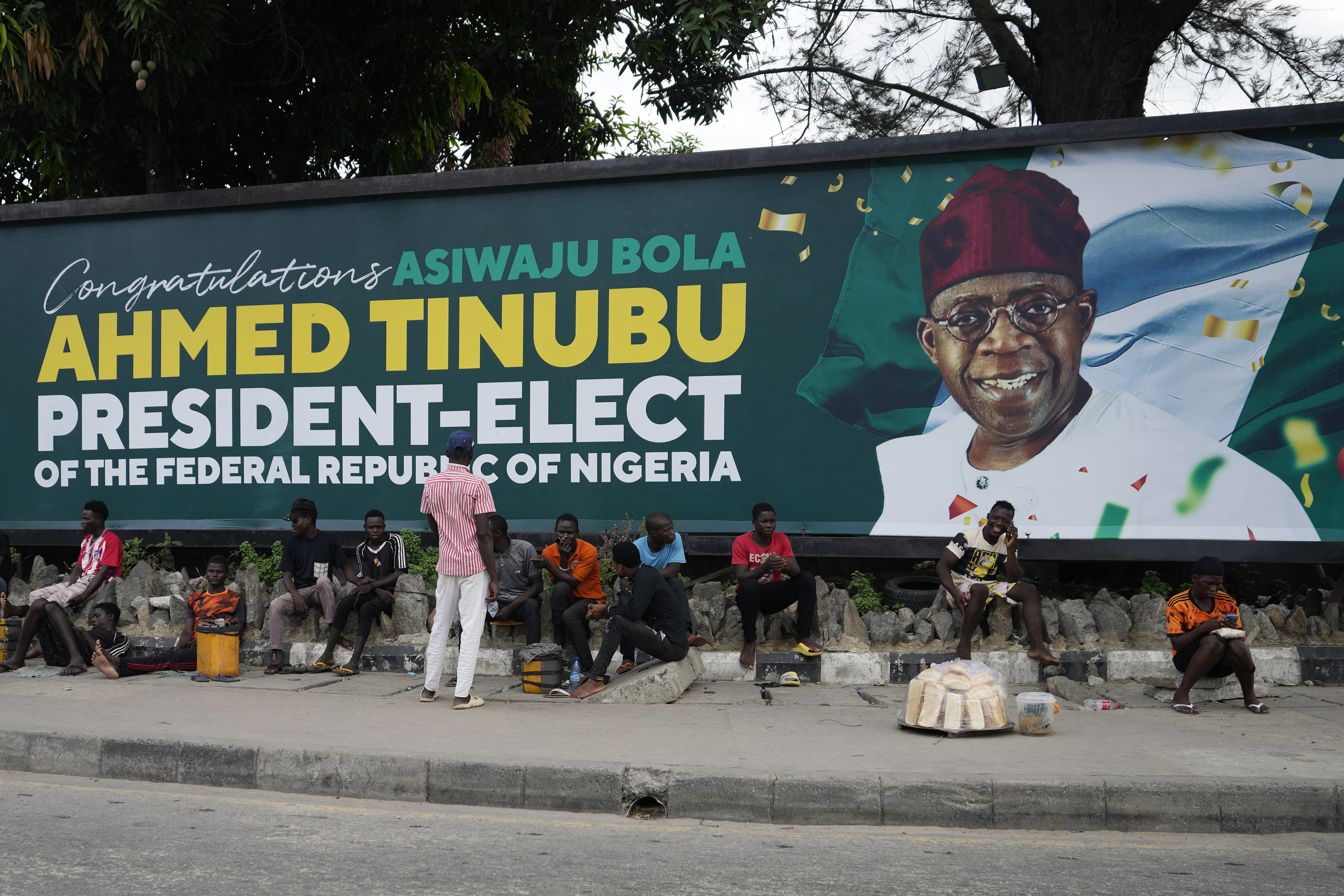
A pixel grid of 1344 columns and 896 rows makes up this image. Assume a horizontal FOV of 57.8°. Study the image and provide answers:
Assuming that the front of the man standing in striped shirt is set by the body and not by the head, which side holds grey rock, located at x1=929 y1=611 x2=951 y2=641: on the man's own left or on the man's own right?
on the man's own right

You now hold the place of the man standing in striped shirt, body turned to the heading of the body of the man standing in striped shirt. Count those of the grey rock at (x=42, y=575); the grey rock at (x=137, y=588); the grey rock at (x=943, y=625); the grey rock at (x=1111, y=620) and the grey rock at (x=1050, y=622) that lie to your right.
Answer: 3

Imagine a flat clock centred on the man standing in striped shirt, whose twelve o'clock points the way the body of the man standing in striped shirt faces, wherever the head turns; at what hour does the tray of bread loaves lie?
The tray of bread loaves is roughly at 4 o'clock from the man standing in striped shirt.

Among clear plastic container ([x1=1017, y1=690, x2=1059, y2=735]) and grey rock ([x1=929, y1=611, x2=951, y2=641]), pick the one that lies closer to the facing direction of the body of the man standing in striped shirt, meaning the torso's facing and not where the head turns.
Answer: the grey rock

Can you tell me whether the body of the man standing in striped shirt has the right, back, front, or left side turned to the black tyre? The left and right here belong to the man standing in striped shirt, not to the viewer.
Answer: right

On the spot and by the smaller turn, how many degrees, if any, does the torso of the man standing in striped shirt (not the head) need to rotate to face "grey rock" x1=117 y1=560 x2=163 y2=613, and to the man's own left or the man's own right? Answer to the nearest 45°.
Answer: approximately 45° to the man's own left

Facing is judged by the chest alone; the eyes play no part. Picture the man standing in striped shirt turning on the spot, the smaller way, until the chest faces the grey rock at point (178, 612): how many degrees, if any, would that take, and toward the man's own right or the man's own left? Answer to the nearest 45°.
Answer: approximately 45° to the man's own left

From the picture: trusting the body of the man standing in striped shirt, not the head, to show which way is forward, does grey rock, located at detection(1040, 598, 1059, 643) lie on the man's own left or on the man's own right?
on the man's own right

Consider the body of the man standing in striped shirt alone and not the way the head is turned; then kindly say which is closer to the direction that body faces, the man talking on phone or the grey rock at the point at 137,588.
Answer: the grey rock

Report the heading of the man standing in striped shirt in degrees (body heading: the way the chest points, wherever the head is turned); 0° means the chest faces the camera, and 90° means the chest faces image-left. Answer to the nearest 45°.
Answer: approximately 180°

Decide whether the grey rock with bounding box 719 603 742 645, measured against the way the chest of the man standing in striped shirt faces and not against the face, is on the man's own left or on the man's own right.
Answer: on the man's own right

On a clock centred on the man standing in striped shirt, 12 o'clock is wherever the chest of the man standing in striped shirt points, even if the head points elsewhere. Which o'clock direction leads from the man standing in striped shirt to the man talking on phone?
The man talking on phone is roughly at 3 o'clock from the man standing in striped shirt.

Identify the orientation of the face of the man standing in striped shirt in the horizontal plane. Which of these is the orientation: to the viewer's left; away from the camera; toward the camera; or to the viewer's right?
away from the camera

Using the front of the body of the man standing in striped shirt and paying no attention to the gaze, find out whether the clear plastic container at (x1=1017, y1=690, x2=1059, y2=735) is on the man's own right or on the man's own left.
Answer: on the man's own right
